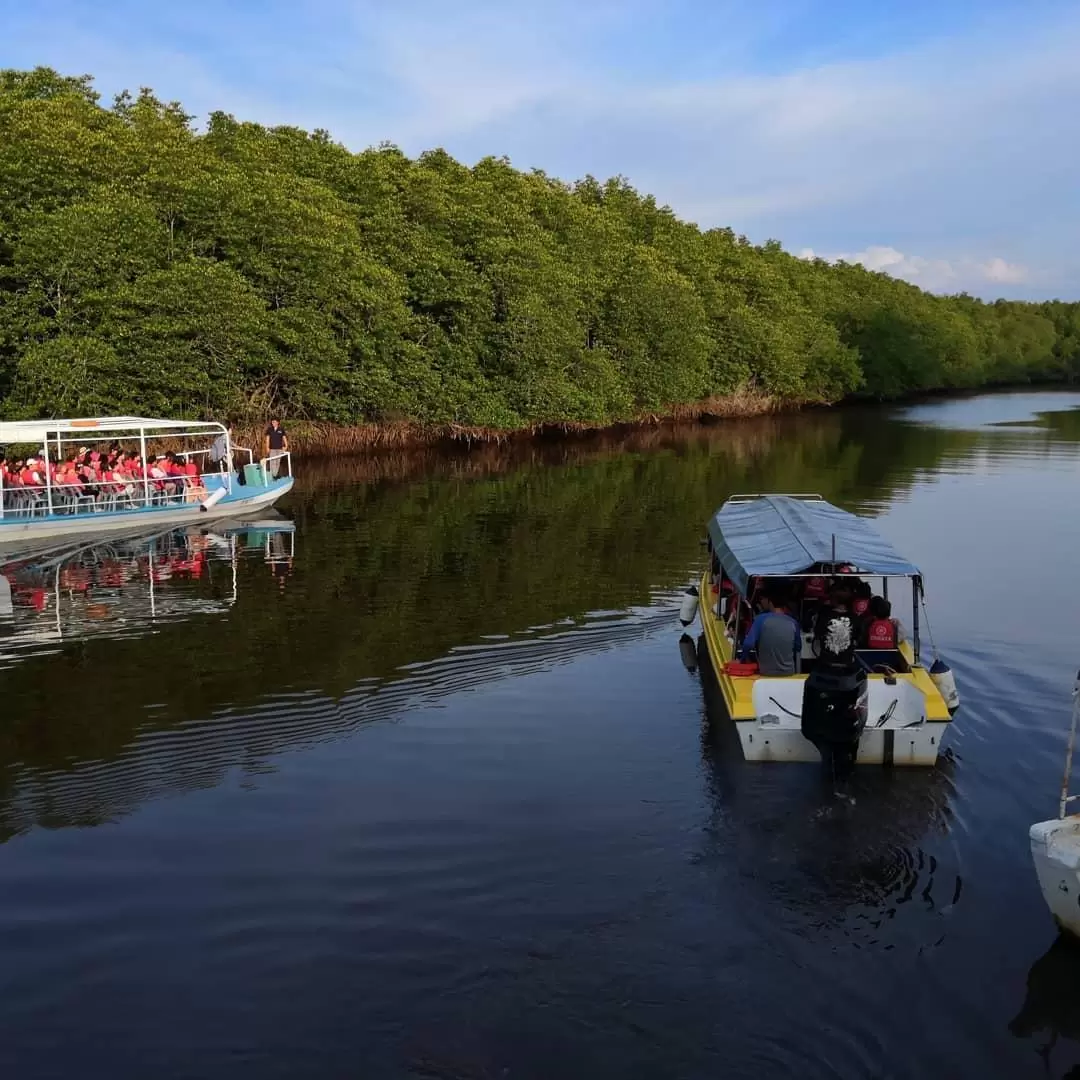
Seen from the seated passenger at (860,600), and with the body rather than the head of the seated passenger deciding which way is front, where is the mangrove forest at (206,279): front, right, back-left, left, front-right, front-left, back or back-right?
front-left

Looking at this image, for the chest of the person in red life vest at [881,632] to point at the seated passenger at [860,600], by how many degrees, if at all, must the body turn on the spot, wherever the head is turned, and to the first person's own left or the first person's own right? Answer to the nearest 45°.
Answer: approximately 45° to the first person's own left

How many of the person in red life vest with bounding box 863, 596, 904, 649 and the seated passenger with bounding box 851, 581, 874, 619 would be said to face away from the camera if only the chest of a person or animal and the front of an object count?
2

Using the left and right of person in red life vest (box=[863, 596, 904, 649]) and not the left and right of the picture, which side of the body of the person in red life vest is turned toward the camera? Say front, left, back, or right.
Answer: back

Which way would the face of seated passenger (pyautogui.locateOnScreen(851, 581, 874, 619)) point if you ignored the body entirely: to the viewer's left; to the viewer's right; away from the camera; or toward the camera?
away from the camera

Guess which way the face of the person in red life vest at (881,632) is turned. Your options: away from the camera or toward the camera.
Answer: away from the camera

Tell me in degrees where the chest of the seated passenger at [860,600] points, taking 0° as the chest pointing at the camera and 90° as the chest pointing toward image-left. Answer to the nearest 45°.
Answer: approximately 180°
